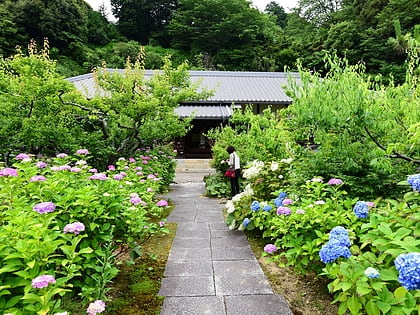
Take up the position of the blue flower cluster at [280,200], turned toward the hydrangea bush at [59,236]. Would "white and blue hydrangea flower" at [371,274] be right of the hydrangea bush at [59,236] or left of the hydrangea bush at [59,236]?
left

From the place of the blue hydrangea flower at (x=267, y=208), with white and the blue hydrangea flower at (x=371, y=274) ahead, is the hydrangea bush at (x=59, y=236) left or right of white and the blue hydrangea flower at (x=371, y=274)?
right

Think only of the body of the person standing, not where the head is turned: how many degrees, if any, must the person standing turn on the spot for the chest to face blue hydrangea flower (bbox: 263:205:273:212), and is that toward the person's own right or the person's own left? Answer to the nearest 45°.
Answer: approximately 90° to the person's own left

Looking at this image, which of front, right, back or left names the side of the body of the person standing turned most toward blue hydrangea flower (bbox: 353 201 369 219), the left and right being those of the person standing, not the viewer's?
left

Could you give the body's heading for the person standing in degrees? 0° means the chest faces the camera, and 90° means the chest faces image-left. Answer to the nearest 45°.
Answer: approximately 90°

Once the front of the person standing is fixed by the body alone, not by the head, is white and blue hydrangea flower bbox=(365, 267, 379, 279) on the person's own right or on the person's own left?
on the person's own left

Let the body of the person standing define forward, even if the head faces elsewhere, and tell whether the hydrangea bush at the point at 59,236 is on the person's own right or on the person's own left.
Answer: on the person's own left

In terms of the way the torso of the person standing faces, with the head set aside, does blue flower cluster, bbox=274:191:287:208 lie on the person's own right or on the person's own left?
on the person's own left
